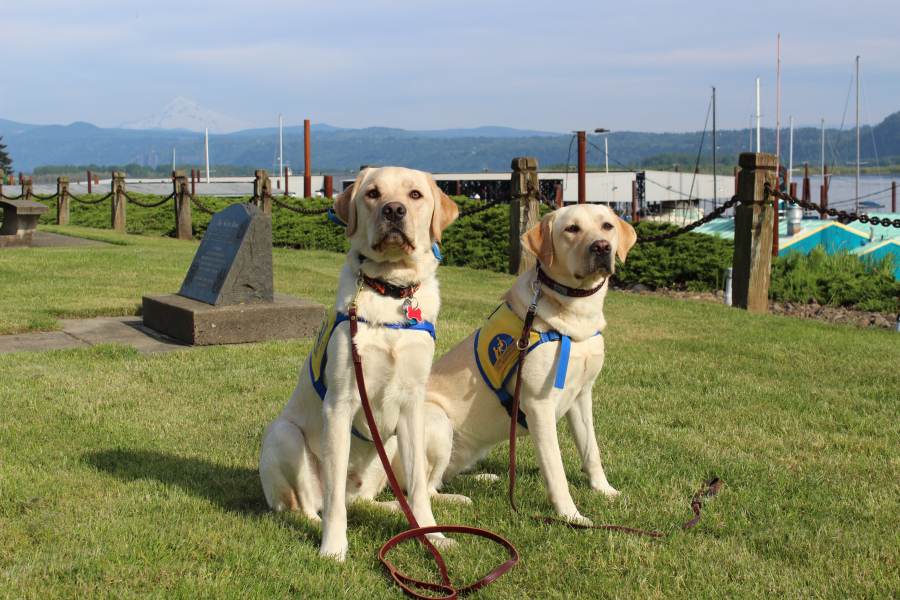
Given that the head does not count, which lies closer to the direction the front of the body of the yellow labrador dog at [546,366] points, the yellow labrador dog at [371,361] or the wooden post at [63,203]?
the yellow labrador dog

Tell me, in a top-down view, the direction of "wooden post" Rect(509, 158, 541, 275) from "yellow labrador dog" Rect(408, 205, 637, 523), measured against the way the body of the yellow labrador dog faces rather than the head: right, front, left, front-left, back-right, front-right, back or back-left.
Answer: back-left

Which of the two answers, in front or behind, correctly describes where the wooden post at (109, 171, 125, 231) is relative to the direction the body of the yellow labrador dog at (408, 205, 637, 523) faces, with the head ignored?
behind

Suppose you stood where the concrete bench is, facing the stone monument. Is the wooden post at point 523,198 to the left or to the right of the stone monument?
left

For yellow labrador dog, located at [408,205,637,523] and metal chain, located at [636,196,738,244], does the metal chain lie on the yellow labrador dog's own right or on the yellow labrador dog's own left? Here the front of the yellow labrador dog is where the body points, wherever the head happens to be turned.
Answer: on the yellow labrador dog's own left

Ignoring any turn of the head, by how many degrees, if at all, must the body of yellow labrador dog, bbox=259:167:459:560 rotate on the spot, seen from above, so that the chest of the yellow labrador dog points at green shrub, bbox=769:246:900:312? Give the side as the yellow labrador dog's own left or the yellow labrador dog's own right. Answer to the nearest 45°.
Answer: approximately 90° to the yellow labrador dog's own left

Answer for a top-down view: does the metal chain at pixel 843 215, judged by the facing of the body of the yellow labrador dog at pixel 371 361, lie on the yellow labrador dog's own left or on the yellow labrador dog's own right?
on the yellow labrador dog's own left

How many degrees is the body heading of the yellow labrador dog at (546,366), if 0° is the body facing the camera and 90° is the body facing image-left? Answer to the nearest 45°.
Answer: approximately 315°

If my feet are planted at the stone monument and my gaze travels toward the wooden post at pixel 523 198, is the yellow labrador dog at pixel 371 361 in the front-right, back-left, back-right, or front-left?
back-right
